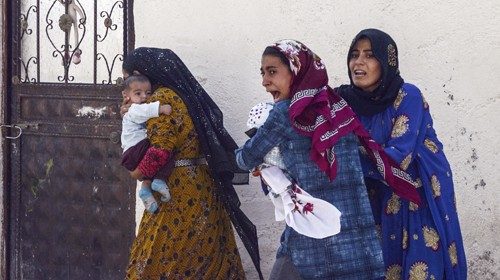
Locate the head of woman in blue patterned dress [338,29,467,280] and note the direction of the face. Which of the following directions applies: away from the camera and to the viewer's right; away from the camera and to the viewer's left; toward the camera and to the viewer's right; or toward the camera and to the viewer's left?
toward the camera and to the viewer's left

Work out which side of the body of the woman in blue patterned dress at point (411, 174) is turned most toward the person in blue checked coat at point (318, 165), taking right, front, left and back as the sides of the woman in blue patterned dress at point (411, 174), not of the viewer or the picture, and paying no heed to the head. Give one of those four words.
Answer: front

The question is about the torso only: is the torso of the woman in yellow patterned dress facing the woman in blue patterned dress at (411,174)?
no

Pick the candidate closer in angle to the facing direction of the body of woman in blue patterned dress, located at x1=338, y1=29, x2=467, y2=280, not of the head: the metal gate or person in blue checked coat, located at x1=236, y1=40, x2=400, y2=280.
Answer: the person in blue checked coat

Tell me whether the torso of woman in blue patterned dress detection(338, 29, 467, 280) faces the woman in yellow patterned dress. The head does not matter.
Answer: no

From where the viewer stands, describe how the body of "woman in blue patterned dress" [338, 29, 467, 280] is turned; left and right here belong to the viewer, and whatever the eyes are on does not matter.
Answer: facing the viewer and to the left of the viewer

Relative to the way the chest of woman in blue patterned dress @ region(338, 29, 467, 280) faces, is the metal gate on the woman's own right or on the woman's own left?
on the woman's own right

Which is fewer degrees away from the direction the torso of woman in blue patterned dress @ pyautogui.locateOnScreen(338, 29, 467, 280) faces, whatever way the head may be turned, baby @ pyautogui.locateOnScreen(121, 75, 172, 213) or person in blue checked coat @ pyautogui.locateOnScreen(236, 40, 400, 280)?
the person in blue checked coat

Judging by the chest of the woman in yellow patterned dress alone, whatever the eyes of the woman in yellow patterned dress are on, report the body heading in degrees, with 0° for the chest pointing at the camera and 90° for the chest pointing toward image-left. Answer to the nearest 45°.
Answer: approximately 90°

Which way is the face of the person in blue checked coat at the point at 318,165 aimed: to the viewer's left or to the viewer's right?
to the viewer's left

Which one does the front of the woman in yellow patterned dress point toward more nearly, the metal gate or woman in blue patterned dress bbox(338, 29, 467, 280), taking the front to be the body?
the metal gate

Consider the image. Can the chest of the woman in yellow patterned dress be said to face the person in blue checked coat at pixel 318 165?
no

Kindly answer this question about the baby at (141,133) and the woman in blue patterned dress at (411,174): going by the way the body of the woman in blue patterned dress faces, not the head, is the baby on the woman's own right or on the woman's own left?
on the woman's own right
